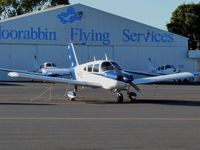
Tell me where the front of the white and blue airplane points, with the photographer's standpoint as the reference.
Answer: facing the viewer and to the right of the viewer
